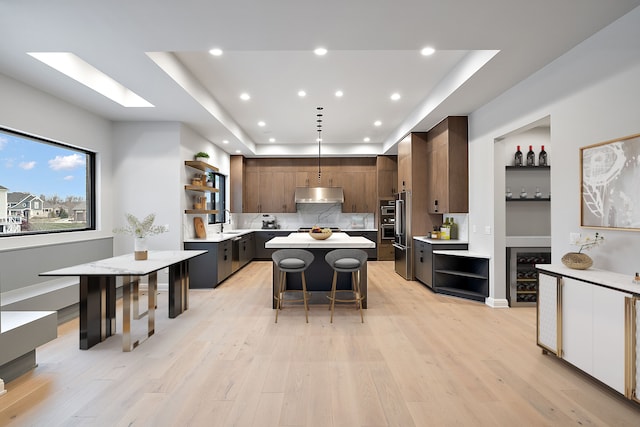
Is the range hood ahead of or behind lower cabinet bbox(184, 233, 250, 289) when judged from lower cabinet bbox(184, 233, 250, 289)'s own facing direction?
ahead

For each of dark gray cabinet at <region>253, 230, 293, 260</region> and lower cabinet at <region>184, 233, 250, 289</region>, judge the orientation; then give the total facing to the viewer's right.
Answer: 1

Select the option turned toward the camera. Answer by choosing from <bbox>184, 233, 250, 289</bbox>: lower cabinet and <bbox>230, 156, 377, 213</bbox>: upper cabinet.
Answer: the upper cabinet

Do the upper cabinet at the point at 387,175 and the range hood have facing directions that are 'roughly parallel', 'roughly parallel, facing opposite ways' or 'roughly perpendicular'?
roughly parallel

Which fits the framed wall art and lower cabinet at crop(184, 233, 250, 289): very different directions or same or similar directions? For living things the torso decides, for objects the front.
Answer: very different directions

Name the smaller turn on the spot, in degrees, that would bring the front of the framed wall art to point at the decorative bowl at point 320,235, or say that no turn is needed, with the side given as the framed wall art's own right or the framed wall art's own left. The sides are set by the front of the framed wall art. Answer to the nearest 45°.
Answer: approximately 45° to the framed wall art's own right

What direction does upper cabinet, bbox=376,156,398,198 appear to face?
toward the camera

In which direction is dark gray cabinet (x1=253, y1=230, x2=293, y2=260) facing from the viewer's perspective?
toward the camera

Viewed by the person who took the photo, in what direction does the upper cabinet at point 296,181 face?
facing the viewer

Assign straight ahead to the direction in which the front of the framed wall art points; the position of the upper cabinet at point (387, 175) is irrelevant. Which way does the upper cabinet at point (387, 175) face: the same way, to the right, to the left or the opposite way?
to the left

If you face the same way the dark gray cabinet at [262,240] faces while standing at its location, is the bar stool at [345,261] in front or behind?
in front

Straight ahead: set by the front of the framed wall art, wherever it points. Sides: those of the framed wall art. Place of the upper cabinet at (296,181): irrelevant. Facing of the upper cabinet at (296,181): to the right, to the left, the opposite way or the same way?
to the left

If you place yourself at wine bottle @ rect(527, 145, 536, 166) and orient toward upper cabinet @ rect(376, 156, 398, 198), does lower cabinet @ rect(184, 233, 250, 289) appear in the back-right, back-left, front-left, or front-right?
front-left

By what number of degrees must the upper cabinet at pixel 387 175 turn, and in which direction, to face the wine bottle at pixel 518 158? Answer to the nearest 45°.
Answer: approximately 45° to its left

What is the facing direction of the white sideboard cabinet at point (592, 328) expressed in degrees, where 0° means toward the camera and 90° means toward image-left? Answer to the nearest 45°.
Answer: approximately 45°

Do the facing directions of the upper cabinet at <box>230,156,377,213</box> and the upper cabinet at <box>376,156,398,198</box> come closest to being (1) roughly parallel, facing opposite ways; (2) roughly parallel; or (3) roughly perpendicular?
roughly parallel

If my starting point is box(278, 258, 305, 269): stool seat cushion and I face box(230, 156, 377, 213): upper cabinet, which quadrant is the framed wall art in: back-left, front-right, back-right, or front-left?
back-right

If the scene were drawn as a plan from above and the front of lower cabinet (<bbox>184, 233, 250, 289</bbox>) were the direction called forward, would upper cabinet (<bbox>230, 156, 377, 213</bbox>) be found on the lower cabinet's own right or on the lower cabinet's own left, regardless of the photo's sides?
on the lower cabinet's own left

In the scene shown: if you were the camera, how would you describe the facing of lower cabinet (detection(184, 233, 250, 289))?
facing to the right of the viewer
